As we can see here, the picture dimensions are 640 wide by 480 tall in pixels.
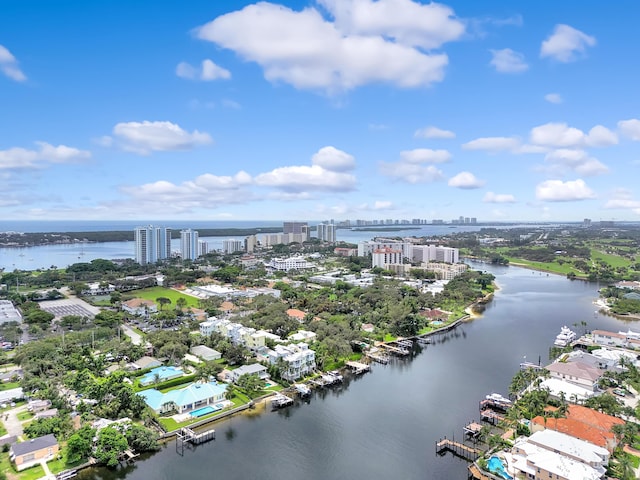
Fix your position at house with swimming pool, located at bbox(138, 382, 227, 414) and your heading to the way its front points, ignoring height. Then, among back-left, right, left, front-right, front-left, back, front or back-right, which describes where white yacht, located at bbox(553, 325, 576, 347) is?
front-left

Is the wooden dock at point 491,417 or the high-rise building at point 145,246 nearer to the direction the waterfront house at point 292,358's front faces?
the wooden dock

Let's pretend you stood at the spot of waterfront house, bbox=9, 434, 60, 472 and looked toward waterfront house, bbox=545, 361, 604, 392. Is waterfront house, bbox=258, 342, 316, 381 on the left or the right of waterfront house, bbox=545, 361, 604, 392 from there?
left

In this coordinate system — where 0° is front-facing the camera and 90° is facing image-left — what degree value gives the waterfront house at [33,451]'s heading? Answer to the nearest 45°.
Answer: approximately 315°

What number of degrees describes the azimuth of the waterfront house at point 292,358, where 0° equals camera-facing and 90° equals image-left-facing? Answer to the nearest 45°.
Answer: approximately 315°

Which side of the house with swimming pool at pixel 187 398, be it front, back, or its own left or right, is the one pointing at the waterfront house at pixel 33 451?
right

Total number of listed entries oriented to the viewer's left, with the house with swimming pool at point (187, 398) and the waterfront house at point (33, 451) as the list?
0

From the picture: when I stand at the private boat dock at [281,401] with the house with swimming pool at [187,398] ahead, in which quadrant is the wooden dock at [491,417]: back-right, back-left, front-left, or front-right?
back-left

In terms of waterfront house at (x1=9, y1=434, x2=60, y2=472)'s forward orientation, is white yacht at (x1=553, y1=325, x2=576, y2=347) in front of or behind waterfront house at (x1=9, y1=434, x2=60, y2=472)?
in front

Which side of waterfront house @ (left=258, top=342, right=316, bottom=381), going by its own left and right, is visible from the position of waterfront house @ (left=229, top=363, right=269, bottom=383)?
right

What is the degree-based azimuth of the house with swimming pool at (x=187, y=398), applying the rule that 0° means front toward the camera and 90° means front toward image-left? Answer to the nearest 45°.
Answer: approximately 315°

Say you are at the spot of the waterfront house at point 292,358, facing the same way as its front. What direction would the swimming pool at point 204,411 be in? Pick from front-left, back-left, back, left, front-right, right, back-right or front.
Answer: right
